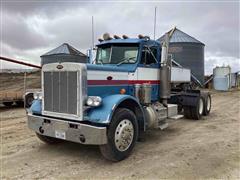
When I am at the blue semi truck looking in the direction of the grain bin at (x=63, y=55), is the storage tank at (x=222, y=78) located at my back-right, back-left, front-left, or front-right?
front-right

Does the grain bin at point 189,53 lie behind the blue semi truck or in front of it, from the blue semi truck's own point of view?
behind

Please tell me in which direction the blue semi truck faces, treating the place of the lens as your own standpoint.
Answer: facing the viewer and to the left of the viewer

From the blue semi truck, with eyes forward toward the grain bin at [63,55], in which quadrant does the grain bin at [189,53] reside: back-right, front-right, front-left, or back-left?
front-right

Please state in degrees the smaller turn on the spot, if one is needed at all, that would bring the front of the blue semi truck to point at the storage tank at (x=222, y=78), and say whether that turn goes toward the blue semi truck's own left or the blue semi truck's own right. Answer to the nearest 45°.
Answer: approximately 180°

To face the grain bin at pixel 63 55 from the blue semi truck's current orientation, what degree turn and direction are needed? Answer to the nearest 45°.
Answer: approximately 135° to its right
